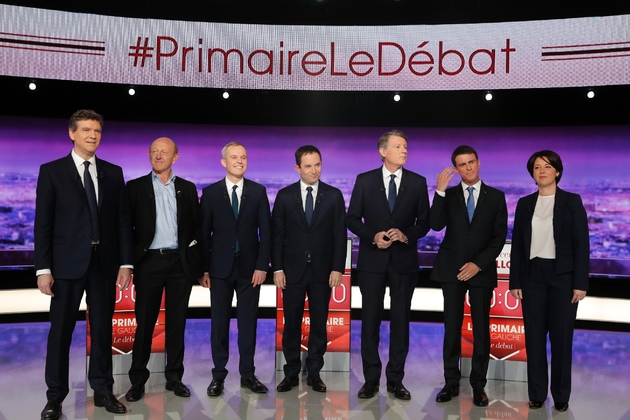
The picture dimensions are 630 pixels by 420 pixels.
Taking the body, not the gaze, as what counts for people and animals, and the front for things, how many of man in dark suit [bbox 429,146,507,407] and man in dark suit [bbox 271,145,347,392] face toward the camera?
2

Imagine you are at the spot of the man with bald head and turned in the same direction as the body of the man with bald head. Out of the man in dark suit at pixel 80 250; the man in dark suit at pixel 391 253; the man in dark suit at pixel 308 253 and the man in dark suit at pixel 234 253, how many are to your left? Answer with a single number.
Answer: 3

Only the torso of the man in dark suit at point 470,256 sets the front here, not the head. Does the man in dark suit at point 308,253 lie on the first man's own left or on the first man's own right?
on the first man's own right

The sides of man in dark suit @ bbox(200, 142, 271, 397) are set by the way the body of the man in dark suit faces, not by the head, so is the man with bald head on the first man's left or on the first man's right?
on the first man's right

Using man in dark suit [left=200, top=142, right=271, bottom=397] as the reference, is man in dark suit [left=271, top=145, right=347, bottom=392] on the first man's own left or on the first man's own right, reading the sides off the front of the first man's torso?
on the first man's own left

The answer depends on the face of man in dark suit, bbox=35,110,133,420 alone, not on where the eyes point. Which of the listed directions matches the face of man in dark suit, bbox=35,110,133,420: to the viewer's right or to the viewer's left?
to the viewer's right

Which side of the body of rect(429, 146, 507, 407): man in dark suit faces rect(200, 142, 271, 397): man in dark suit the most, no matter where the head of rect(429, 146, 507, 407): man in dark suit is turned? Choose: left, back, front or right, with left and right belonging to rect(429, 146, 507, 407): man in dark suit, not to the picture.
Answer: right
